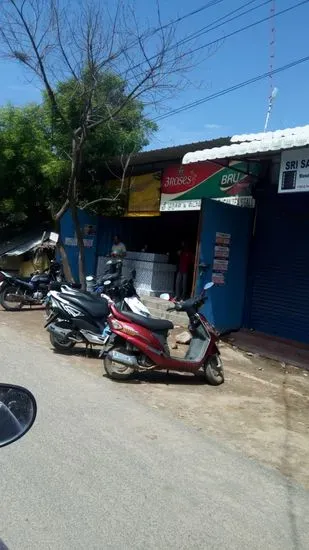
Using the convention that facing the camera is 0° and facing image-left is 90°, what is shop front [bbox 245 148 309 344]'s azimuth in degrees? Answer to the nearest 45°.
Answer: approximately 45°

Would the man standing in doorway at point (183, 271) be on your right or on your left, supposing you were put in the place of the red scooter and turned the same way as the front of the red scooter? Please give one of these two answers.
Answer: on your left

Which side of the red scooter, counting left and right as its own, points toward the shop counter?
left

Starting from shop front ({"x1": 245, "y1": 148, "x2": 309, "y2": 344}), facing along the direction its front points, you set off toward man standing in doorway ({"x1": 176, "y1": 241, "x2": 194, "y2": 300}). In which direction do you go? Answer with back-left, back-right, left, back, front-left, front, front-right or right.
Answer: right

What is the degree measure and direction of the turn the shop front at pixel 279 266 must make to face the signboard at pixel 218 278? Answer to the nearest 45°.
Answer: approximately 45° to its right

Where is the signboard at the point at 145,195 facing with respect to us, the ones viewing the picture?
facing the viewer and to the left of the viewer

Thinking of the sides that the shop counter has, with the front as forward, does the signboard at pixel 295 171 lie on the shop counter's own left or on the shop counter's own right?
on the shop counter's own left

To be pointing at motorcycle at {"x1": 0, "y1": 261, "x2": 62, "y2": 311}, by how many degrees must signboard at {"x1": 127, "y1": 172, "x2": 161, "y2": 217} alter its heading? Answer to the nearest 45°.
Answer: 0° — it already faces it

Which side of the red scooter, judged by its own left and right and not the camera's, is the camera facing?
right
